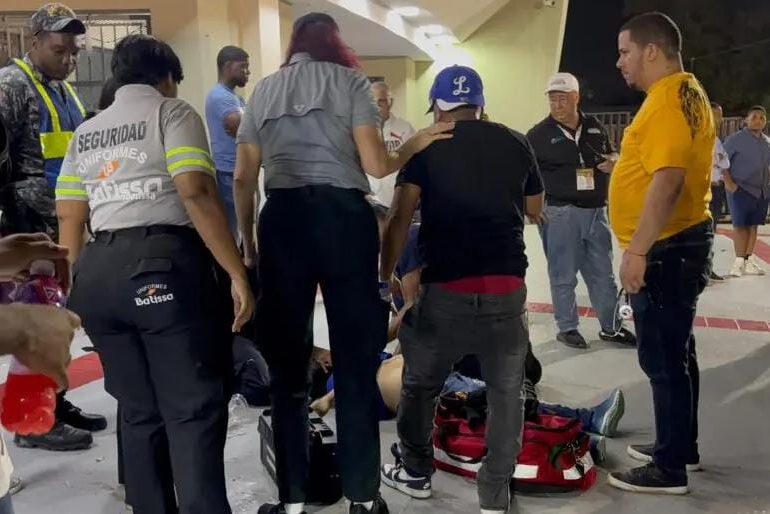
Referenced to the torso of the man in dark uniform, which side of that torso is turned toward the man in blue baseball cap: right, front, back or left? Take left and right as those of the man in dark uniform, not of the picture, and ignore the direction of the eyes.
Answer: front

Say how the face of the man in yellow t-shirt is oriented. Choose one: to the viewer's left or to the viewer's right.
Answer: to the viewer's left

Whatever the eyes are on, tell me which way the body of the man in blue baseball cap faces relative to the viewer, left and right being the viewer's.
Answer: facing away from the viewer

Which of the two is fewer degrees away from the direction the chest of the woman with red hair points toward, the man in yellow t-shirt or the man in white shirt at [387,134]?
the man in white shirt

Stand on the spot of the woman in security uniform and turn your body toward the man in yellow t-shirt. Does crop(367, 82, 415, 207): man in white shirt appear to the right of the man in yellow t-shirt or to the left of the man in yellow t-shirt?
left

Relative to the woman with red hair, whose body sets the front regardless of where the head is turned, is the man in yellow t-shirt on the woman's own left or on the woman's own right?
on the woman's own right

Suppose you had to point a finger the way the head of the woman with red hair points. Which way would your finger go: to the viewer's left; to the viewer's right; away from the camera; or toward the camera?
away from the camera

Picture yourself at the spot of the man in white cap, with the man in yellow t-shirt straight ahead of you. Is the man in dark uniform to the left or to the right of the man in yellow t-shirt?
right

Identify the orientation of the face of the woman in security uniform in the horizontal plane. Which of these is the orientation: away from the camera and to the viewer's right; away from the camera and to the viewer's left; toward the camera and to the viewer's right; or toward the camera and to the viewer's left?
away from the camera and to the viewer's right

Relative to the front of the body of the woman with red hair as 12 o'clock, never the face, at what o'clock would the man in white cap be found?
The man in white cap is roughly at 1 o'clock from the woman with red hair.

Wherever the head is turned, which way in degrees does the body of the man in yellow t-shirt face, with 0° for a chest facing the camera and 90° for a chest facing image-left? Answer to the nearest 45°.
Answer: approximately 90°

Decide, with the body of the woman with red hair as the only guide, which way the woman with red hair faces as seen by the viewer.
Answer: away from the camera

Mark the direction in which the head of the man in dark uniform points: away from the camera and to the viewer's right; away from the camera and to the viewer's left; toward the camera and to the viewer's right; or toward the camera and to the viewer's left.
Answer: toward the camera and to the viewer's right
